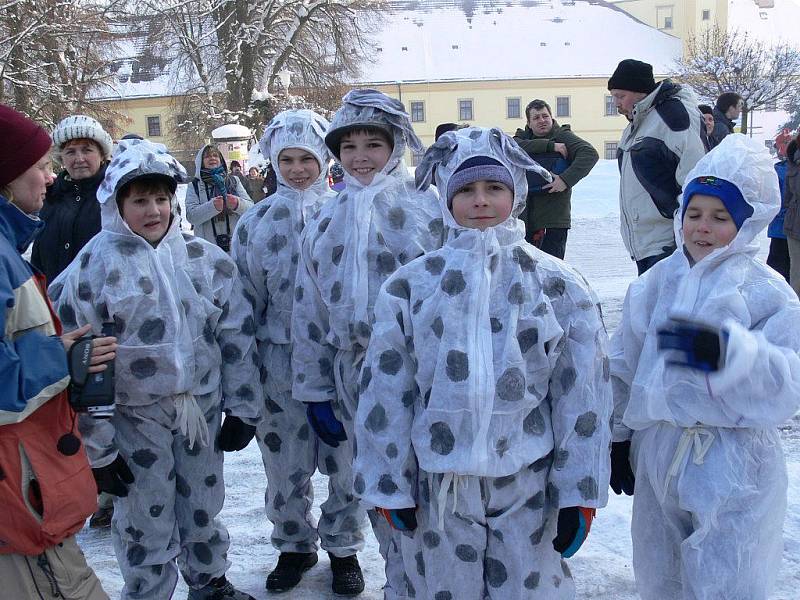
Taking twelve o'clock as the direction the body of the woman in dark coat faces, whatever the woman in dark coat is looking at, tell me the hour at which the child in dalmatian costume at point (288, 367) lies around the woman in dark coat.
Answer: The child in dalmatian costume is roughly at 11 o'clock from the woman in dark coat.

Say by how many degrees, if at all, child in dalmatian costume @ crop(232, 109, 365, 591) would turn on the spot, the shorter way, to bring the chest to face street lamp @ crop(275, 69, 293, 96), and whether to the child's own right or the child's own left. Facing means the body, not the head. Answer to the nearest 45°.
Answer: approximately 180°

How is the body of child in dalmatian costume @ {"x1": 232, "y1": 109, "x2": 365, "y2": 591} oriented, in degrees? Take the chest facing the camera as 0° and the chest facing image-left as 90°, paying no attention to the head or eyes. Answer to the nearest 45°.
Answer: approximately 0°

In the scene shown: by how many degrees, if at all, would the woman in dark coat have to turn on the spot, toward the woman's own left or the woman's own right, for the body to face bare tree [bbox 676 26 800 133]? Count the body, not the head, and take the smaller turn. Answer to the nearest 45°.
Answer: approximately 135° to the woman's own left

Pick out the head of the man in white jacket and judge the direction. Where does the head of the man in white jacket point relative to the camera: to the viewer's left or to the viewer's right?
to the viewer's left

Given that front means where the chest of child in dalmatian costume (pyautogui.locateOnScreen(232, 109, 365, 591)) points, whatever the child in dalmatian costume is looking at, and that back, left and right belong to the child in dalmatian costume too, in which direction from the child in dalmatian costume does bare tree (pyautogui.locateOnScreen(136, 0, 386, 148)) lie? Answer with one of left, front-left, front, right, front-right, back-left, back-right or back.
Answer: back

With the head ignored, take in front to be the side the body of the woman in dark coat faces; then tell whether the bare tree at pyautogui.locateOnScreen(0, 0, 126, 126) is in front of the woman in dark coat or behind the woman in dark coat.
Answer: behind

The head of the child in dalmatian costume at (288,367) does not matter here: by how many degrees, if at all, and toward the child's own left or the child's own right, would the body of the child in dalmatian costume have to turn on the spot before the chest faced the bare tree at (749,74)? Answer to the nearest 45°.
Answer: approximately 135° to the child's own left

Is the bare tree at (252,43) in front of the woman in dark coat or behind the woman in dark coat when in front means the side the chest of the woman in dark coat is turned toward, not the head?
behind

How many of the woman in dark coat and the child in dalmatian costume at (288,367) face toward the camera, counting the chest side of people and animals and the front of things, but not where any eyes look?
2

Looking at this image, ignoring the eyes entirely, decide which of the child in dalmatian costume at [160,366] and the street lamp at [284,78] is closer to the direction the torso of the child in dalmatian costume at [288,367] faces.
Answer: the child in dalmatian costume

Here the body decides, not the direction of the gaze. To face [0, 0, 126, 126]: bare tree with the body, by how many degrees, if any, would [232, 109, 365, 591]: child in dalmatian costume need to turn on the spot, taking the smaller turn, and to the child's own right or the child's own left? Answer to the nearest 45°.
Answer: approximately 180°
